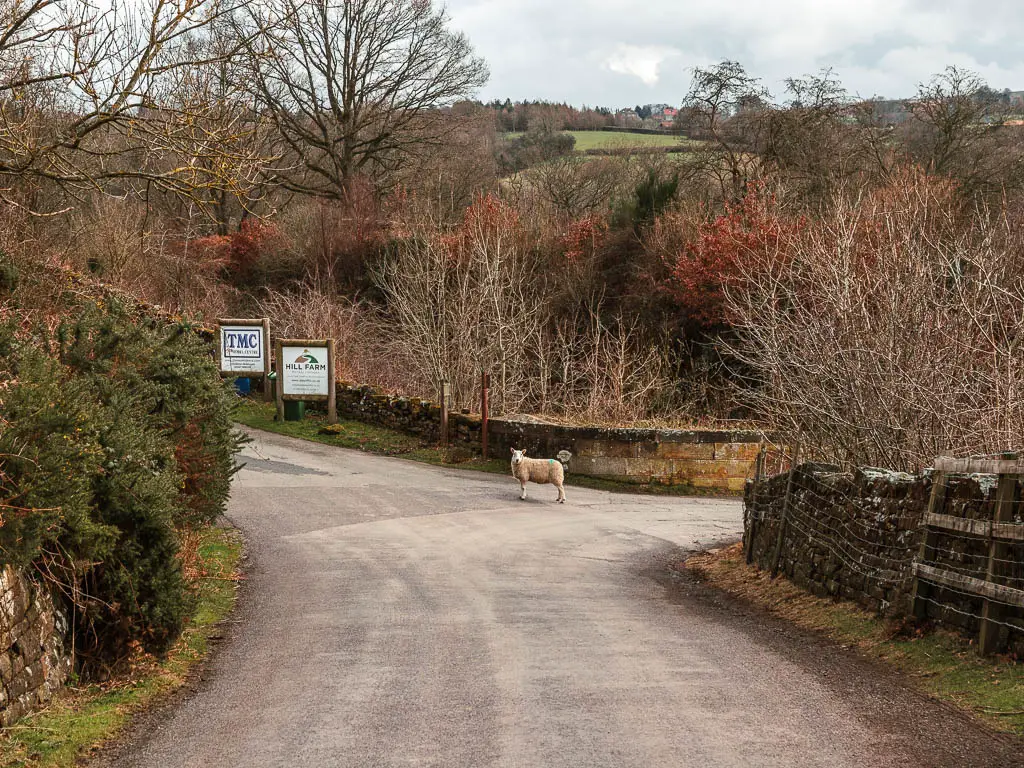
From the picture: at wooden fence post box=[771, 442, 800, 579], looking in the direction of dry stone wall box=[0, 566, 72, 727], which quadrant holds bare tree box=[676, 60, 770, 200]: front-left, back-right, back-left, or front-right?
back-right

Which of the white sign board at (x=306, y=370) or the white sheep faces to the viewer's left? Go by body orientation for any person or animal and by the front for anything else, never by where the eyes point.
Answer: the white sheep

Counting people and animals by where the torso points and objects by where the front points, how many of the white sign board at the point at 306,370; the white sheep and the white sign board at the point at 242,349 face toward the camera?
2

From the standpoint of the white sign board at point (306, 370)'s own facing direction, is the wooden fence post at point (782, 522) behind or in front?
in front

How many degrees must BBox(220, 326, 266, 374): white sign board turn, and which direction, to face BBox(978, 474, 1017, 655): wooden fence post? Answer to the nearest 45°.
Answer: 0° — it already faces it

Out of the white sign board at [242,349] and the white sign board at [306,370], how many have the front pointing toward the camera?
2

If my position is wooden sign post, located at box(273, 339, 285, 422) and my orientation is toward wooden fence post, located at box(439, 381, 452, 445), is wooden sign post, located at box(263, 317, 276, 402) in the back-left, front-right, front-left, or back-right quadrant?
back-left

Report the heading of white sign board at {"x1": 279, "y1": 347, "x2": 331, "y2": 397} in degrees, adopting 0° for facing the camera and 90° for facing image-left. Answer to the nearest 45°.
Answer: approximately 0°

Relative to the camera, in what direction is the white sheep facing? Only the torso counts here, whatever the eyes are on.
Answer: to the viewer's left

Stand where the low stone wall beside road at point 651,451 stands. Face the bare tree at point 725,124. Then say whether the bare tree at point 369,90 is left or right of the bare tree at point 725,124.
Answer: left
